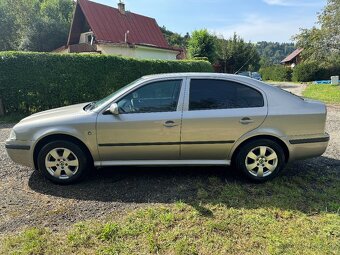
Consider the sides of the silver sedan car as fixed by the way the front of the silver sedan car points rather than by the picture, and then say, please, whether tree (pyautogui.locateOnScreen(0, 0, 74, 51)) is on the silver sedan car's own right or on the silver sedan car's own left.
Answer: on the silver sedan car's own right

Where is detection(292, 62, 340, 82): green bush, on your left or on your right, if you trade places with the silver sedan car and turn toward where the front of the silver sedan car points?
on your right

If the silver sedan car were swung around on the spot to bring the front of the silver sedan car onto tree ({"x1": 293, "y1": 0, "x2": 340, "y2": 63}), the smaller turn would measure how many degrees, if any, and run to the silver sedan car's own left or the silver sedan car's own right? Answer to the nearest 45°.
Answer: approximately 135° to the silver sedan car's own right

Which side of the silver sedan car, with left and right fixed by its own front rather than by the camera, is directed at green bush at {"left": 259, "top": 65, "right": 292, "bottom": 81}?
right

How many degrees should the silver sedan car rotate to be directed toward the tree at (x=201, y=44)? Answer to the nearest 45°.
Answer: approximately 90° to its right

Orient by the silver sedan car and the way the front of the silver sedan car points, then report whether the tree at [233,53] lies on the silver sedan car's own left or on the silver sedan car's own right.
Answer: on the silver sedan car's own right

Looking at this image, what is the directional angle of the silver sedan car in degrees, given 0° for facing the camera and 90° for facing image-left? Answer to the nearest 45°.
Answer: approximately 90°

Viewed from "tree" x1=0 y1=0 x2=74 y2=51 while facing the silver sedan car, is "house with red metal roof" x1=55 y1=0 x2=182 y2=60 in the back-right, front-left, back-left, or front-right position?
front-left

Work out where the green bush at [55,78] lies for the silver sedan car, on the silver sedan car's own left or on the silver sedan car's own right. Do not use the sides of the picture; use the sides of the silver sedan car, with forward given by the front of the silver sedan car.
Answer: on the silver sedan car's own right
